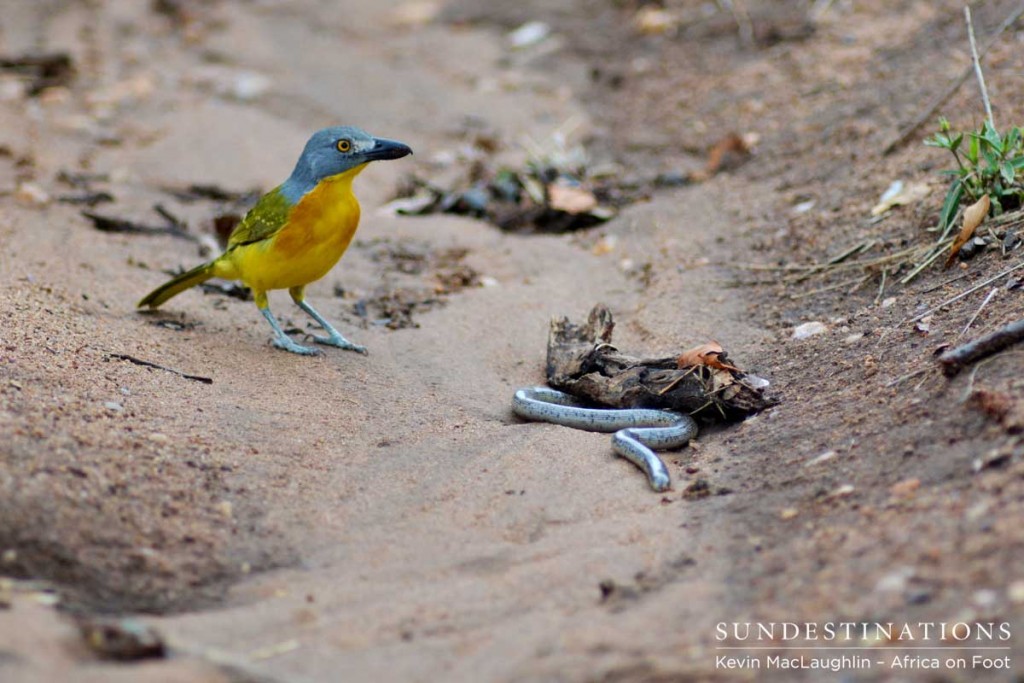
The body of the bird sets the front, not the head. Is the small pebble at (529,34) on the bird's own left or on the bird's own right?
on the bird's own left

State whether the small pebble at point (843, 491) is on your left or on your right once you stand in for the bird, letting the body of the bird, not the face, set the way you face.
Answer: on your right

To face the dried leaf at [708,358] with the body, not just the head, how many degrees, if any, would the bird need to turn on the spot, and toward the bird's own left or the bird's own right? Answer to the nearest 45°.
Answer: approximately 45° to the bird's own right

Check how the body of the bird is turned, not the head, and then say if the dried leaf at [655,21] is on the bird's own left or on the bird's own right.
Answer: on the bird's own left

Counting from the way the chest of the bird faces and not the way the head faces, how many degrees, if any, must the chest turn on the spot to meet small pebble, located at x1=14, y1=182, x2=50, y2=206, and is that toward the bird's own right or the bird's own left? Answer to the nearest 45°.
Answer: approximately 135° to the bird's own left

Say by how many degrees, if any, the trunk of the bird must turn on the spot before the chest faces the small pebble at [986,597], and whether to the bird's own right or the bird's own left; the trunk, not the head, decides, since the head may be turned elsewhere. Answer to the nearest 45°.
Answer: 0° — it already faces it

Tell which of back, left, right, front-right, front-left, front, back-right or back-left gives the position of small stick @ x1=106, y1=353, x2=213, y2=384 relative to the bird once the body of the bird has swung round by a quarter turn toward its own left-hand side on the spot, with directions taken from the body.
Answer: back-left

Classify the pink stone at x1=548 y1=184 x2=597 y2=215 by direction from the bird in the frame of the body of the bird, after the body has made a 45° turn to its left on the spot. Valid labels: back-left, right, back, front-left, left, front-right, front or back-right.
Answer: front

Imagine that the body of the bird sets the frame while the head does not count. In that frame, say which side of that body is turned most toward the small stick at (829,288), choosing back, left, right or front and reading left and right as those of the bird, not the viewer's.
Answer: front

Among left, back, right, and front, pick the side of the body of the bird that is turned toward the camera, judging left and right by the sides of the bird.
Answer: right
